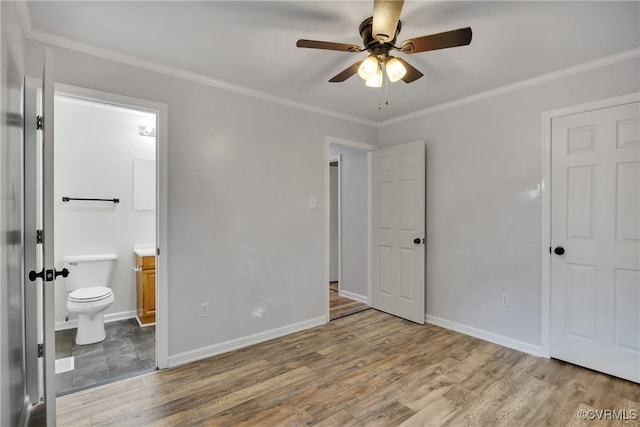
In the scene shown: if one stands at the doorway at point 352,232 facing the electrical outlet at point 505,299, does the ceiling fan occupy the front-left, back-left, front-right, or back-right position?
front-right

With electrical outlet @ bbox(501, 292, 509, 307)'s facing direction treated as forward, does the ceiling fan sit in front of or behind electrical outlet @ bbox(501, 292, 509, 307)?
in front

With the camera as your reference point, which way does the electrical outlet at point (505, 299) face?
facing the viewer and to the left of the viewer

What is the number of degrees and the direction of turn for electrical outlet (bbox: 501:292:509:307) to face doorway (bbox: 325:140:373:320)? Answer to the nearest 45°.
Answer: approximately 45° to its right

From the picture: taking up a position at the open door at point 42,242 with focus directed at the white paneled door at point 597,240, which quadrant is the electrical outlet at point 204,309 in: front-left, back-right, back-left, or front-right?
front-left

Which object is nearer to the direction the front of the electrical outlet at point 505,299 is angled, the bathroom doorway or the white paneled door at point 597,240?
the bathroom doorway

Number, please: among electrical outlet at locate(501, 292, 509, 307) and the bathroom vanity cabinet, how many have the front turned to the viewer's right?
0

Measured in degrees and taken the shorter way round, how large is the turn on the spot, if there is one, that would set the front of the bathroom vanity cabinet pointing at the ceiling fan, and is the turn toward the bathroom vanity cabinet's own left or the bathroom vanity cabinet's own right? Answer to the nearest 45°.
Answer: approximately 45° to the bathroom vanity cabinet's own left

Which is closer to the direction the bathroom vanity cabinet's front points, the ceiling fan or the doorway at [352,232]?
the ceiling fan

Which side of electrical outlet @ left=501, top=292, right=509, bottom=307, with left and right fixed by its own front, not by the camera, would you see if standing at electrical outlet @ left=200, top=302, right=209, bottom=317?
front

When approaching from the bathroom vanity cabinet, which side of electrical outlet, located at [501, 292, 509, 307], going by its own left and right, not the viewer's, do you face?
front

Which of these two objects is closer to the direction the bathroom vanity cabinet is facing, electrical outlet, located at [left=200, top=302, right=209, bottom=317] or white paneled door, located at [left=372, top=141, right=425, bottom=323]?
the electrical outlet

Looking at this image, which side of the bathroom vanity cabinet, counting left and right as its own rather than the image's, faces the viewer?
front
